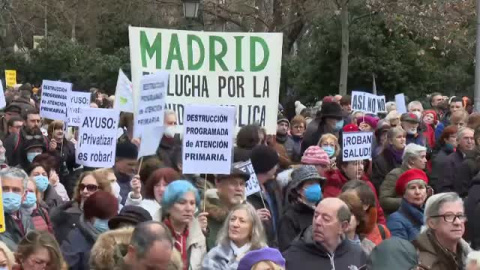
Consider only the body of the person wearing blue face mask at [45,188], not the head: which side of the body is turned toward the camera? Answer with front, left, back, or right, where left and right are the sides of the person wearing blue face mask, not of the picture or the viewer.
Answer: front

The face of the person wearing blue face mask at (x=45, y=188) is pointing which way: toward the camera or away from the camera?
toward the camera

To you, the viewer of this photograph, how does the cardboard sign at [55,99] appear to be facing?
facing the viewer

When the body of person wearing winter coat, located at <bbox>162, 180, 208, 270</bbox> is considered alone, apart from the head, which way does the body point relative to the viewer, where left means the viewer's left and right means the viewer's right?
facing the viewer and to the right of the viewer

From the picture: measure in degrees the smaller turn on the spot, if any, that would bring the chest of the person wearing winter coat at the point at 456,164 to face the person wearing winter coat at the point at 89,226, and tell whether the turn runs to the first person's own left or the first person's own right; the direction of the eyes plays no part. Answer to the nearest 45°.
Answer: approximately 90° to the first person's own right

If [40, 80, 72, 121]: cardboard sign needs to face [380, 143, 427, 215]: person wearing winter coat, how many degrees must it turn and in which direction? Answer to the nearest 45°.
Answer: approximately 45° to its left

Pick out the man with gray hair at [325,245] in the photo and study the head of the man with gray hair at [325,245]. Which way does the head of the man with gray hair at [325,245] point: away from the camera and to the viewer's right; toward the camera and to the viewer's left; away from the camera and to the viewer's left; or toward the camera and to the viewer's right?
toward the camera and to the viewer's left

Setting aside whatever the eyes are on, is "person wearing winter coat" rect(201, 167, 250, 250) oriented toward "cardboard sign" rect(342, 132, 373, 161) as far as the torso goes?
no

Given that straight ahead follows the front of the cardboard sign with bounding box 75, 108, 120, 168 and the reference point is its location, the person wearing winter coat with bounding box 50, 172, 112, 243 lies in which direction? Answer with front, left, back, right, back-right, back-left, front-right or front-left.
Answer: front

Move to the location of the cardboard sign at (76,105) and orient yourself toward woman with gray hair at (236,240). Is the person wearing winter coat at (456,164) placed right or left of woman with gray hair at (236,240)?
left

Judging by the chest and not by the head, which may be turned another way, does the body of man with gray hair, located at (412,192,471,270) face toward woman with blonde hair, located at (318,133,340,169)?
no

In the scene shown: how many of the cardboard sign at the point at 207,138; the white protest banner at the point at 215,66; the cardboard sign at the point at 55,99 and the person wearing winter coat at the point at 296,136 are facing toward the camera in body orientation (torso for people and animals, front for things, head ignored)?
4

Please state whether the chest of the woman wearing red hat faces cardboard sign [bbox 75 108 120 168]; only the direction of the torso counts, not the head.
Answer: no

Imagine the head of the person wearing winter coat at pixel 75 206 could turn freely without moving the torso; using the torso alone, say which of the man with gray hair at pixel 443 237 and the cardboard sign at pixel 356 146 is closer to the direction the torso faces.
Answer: the man with gray hair

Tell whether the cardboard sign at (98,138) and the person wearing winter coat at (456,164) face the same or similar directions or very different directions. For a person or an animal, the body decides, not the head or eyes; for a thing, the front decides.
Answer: same or similar directions

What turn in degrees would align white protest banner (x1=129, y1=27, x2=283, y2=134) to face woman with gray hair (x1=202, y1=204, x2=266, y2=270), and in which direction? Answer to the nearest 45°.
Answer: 0° — it already faces them

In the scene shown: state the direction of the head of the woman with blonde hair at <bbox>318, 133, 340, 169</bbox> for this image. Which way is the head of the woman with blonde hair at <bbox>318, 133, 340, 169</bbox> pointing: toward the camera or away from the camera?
toward the camera
